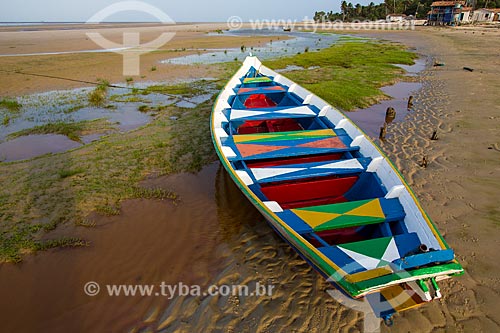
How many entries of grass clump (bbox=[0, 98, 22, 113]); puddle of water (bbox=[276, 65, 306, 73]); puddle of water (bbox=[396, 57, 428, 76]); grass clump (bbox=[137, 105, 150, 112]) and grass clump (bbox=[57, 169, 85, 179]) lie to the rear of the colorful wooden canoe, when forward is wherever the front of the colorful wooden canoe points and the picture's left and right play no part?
0

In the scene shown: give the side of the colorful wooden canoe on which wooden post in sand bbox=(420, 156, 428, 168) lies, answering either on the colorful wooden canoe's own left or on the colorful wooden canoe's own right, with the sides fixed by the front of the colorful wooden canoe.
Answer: on the colorful wooden canoe's own right

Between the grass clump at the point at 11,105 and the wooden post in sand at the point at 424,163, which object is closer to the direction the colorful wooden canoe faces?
the grass clump

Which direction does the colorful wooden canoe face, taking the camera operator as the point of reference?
facing away from the viewer and to the left of the viewer

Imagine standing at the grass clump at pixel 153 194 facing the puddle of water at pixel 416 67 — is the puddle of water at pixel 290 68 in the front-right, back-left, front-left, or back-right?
front-left

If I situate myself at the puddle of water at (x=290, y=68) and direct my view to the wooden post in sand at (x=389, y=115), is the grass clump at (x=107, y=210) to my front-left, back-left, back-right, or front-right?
front-right

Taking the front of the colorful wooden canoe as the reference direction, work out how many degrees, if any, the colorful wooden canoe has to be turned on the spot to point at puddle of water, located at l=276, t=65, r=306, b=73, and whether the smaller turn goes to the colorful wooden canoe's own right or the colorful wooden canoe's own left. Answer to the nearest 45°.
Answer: approximately 45° to the colorful wooden canoe's own right

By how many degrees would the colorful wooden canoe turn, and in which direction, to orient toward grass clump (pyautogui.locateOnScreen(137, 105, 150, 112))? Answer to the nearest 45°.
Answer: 0° — it already faces it

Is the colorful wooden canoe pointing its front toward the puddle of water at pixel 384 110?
no

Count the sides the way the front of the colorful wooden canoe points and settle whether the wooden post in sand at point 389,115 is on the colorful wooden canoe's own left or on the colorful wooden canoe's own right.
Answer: on the colorful wooden canoe's own right

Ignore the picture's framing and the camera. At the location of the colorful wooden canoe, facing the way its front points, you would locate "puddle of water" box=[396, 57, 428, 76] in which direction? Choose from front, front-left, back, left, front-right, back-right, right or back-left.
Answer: front-right

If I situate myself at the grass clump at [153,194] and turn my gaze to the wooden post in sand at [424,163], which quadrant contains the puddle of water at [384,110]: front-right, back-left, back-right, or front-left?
front-left

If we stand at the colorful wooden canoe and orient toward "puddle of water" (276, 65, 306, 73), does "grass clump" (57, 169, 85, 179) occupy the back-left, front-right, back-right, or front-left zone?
front-left
